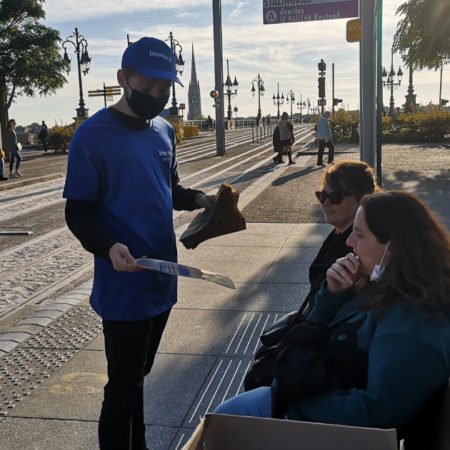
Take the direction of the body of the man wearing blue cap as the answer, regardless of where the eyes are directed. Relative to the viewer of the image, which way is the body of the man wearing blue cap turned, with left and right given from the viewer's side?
facing the viewer and to the right of the viewer

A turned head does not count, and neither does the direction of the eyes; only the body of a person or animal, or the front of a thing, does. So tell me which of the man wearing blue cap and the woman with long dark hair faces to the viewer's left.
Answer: the woman with long dark hair

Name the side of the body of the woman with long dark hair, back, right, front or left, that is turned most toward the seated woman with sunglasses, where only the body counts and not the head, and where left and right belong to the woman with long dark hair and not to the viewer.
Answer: right

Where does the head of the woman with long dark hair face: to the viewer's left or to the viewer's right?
to the viewer's left

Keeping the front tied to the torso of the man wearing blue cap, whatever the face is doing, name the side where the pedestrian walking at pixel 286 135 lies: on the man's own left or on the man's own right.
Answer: on the man's own left

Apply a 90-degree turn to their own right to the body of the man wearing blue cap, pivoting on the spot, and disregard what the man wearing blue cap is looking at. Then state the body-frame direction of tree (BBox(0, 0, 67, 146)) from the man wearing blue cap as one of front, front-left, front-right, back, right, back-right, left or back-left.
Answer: back-right

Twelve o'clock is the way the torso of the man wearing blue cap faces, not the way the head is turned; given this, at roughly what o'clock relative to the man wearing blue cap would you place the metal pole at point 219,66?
The metal pole is roughly at 8 o'clock from the man wearing blue cap.

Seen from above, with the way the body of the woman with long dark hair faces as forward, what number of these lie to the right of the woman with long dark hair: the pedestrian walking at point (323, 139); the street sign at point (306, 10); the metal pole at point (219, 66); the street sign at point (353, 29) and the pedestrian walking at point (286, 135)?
5

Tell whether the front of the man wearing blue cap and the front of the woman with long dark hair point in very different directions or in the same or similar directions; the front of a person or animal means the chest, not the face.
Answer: very different directions

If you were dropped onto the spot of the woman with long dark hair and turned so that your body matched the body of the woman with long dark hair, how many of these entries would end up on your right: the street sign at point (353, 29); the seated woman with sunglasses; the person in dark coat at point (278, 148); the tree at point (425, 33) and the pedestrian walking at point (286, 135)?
5

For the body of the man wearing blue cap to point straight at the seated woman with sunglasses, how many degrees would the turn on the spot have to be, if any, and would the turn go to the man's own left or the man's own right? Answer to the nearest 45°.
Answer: approximately 45° to the man's own left

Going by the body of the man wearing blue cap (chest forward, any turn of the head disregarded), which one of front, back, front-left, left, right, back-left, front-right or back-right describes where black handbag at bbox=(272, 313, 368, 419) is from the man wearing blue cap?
front

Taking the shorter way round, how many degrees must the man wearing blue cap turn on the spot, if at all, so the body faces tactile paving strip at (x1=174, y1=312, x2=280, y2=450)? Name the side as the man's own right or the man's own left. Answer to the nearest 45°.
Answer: approximately 90° to the man's own left

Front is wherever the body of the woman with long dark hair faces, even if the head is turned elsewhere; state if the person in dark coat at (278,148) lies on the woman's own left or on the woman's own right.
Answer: on the woman's own right

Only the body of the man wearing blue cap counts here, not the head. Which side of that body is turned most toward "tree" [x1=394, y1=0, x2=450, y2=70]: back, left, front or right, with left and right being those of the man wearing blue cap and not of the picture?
left

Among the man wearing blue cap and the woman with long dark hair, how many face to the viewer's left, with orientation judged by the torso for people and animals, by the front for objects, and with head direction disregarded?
1

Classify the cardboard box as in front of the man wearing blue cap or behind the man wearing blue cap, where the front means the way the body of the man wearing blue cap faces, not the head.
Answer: in front

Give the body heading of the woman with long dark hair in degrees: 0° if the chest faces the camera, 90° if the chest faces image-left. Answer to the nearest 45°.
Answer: approximately 90°
